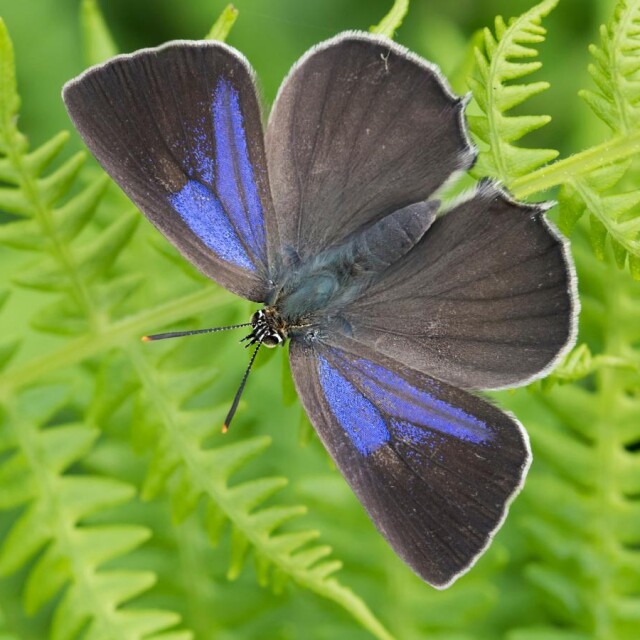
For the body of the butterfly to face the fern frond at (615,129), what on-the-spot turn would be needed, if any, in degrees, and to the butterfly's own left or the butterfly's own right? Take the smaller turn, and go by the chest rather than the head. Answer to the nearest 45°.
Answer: approximately 135° to the butterfly's own left

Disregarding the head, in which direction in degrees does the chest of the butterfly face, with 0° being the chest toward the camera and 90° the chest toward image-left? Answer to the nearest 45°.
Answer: approximately 45°

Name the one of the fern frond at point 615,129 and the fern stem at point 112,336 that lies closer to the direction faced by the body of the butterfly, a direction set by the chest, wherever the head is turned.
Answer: the fern stem
